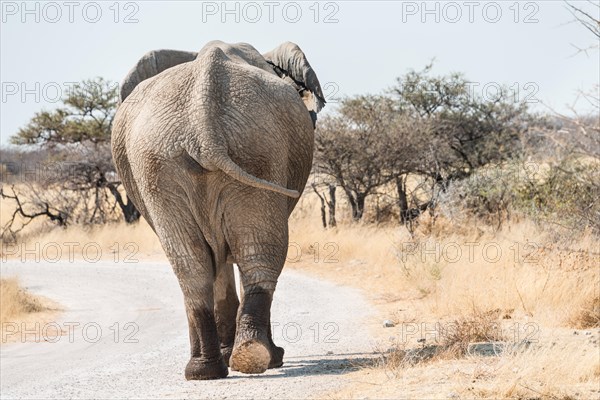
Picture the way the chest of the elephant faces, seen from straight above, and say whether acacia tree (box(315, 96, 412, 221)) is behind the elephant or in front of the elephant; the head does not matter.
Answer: in front

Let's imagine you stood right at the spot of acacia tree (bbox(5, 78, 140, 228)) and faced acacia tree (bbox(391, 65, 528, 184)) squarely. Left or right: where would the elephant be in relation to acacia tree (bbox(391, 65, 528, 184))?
right

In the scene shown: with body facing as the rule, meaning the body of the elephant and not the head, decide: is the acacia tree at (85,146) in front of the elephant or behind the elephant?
in front

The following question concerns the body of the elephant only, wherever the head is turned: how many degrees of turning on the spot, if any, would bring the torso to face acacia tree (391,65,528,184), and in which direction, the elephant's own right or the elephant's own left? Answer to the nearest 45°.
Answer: approximately 45° to the elephant's own right

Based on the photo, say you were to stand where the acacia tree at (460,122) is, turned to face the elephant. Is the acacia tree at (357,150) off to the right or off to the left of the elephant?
right

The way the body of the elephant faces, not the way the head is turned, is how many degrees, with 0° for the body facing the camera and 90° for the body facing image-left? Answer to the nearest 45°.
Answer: approximately 180°
